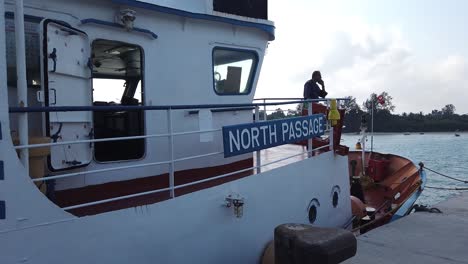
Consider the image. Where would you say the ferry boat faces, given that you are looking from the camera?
facing away from the viewer and to the right of the viewer
